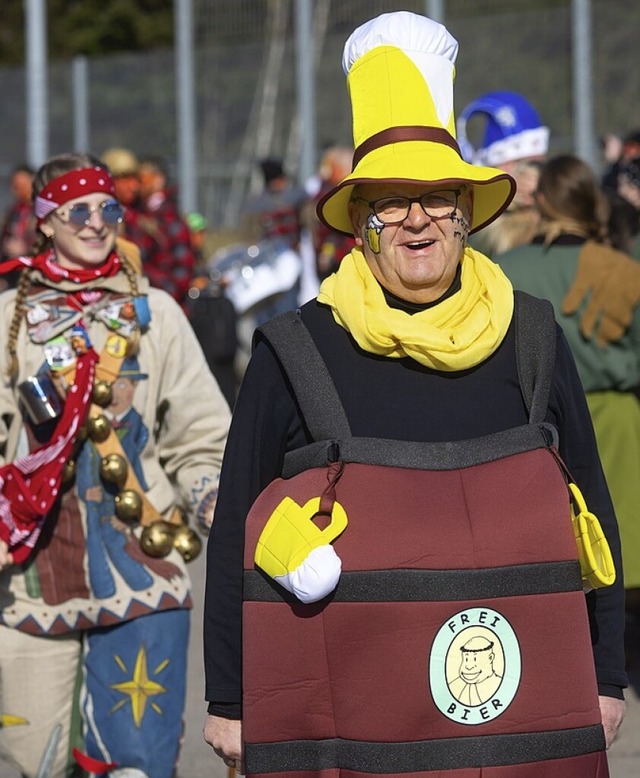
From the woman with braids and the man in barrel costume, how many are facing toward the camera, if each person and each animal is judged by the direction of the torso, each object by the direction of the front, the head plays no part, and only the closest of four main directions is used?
2

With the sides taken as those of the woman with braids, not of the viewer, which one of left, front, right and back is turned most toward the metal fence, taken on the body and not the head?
back

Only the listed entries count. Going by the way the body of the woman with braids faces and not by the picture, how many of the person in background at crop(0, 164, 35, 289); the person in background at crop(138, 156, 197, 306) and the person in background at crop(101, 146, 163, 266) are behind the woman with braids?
3

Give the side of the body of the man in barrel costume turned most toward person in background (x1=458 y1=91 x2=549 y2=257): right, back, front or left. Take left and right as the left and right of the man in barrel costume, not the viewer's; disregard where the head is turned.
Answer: back

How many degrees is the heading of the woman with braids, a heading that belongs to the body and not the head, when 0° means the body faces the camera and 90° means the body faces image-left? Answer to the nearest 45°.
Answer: approximately 0°

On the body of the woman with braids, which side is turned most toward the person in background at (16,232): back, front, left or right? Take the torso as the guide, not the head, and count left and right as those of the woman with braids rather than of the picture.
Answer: back

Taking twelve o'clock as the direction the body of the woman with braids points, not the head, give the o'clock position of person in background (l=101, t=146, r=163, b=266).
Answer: The person in background is roughly at 6 o'clock from the woman with braids.

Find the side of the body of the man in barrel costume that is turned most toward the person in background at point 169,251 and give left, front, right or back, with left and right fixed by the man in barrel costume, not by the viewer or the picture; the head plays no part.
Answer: back
